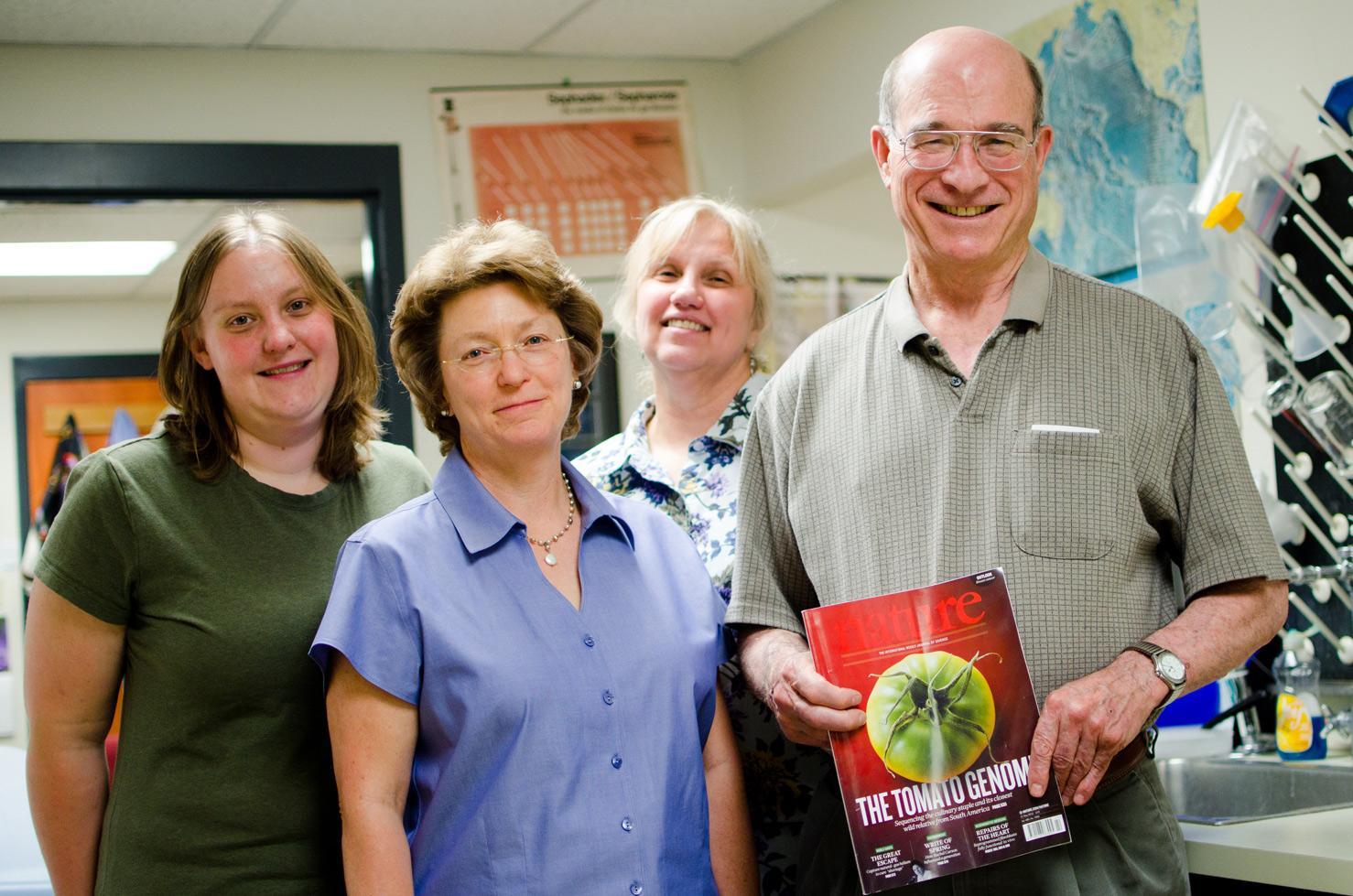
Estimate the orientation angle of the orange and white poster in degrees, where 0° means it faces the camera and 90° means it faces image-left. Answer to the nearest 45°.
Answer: approximately 0°

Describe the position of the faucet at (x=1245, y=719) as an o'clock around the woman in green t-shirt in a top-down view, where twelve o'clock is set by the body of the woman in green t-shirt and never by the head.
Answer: The faucet is roughly at 10 o'clock from the woman in green t-shirt.

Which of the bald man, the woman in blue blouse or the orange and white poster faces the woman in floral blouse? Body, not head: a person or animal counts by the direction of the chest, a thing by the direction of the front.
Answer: the orange and white poster

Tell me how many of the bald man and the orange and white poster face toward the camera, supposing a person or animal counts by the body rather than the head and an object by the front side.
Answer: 2

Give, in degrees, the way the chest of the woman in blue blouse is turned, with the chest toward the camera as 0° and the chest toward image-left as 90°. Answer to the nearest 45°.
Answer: approximately 315°

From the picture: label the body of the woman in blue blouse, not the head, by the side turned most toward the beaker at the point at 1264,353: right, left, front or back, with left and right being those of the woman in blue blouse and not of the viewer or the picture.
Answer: left

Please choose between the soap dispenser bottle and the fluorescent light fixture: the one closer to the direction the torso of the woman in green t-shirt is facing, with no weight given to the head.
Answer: the soap dispenser bottle

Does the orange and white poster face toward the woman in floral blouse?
yes

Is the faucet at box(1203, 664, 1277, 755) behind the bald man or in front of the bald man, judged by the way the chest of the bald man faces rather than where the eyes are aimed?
behind

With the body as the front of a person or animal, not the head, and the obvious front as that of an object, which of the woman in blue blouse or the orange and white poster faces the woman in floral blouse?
the orange and white poster

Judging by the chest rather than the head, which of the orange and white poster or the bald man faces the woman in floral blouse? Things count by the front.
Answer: the orange and white poster

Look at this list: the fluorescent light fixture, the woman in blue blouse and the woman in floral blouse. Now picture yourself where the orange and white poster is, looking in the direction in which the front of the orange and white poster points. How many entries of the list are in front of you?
2

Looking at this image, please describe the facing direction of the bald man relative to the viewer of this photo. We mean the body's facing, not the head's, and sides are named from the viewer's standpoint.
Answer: facing the viewer
